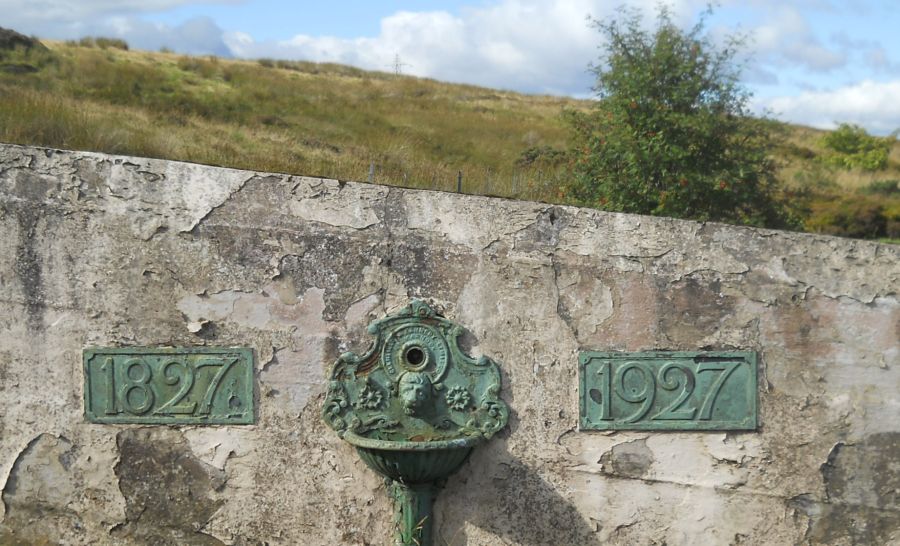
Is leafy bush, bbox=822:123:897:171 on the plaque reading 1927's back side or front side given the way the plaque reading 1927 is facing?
on the back side

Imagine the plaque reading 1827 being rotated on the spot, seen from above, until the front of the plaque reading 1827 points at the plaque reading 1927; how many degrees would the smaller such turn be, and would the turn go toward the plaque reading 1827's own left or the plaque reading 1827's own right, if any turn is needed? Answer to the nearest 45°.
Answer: approximately 90° to the plaque reading 1827's own left

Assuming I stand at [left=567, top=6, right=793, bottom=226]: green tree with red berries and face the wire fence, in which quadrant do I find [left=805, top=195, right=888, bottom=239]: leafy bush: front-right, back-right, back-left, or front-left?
back-right

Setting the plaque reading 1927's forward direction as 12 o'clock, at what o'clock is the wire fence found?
The wire fence is roughly at 5 o'clock from the plaque reading 1927.

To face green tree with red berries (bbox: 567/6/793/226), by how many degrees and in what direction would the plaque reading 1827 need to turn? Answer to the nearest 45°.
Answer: approximately 135° to its left

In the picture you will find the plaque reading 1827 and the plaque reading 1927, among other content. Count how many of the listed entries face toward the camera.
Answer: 2

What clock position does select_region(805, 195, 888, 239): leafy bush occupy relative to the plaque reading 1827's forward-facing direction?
The leafy bush is roughly at 8 o'clock from the plaque reading 1827.

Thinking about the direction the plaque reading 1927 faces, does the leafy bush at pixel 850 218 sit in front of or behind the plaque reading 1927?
behind

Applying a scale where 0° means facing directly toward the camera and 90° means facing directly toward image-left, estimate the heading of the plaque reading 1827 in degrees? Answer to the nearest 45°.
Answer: approximately 0°

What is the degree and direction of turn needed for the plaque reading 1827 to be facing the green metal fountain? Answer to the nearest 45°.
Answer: approximately 90° to its left

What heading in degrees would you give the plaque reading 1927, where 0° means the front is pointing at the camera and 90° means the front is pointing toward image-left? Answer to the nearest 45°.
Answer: approximately 0°

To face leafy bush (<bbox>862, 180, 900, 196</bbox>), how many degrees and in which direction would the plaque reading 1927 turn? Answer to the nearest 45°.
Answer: approximately 180°

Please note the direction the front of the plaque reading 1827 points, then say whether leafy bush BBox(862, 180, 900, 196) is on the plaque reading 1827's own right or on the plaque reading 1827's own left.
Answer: on the plaque reading 1827's own left
